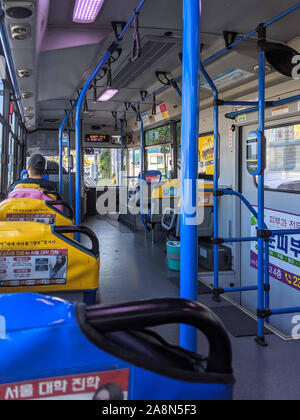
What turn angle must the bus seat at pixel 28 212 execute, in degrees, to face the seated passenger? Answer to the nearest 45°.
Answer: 0° — it already faces them

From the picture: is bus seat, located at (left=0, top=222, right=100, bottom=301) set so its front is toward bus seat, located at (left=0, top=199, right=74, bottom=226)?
yes

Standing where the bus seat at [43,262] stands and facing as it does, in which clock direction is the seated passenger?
The seated passenger is roughly at 12 o'clock from the bus seat.

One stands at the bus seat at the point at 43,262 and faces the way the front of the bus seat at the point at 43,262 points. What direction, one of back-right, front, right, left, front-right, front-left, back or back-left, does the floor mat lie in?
front-right

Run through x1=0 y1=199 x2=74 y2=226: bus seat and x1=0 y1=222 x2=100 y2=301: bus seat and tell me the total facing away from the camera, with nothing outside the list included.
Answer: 2

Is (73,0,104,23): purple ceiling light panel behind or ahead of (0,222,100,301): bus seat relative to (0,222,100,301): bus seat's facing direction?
ahead

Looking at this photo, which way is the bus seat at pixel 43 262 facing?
away from the camera

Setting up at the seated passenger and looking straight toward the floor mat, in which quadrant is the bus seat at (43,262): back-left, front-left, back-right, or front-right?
front-right

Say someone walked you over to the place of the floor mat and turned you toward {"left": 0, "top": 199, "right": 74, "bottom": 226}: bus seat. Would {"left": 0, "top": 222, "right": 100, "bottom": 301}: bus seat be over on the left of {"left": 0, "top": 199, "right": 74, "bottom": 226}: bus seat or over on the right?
left

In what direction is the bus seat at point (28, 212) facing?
away from the camera

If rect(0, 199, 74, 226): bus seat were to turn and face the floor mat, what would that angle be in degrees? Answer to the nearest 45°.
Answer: approximately 90° to its right

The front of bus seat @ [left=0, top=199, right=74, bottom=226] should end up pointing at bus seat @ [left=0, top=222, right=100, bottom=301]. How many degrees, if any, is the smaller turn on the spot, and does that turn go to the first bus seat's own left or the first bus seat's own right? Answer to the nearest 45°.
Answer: approximately 180°
